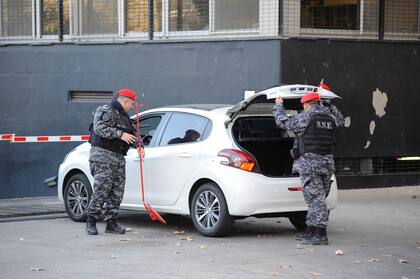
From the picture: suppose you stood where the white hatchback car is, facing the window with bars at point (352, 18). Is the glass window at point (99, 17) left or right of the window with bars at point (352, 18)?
left

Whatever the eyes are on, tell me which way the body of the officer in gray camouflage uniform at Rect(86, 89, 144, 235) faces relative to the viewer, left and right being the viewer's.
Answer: facing to the right of the viewer

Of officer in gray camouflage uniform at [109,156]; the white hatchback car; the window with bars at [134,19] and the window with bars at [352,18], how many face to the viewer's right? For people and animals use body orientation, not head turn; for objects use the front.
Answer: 1

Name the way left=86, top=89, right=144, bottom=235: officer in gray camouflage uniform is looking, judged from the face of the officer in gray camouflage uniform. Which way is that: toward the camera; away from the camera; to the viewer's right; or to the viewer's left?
to the viewer's right

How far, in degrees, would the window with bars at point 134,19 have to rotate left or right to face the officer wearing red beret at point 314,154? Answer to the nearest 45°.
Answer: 0° — it already faces them

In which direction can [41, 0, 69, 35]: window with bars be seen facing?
toward the camera

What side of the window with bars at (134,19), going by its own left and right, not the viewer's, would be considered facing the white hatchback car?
front

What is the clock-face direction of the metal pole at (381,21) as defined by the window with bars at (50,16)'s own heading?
The metal pole is roughly at 10 o'clock from the window with bars.

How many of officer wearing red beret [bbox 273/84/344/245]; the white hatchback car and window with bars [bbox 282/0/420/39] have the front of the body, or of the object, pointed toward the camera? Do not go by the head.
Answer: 1

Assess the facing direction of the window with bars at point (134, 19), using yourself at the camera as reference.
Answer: facing the viewer

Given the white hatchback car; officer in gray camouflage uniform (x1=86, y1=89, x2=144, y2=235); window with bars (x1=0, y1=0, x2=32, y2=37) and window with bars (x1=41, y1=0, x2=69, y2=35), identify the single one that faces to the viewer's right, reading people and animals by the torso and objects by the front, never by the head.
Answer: the officer in gray camouflage uniform

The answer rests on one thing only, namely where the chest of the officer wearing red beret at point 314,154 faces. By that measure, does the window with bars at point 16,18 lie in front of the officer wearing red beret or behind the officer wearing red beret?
in front

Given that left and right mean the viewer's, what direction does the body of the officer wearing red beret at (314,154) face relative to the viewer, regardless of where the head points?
facing away from the viewer and to the left of the viewer

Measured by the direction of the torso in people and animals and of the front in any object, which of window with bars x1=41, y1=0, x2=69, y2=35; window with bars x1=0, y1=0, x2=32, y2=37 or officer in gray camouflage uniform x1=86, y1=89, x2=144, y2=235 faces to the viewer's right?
the officer in gray camouflage uniform

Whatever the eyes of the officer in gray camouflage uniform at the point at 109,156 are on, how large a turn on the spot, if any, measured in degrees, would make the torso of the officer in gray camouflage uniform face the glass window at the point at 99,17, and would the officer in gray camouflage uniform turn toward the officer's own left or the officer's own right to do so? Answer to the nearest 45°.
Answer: approximately 90° to the officer's own left

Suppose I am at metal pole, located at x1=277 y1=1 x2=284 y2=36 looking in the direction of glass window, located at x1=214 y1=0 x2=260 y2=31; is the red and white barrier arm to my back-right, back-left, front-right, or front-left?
front-left

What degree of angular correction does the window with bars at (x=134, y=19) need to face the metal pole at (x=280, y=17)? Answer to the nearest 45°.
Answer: approximately 45° to its left

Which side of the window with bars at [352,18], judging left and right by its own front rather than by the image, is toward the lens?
front
